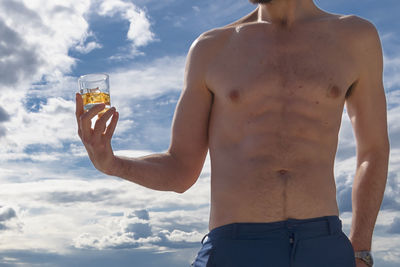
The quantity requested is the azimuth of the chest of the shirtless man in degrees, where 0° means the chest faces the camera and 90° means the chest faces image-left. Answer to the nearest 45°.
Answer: approximately 0°
